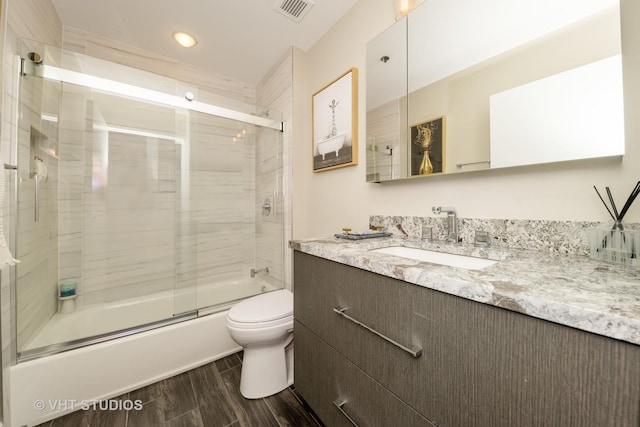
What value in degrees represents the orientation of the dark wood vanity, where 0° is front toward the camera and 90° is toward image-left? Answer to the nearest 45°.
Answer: approximately 45°

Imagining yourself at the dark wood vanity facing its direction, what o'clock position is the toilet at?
The toilet is roughly at 2 o'clock from the dark wood vanity.

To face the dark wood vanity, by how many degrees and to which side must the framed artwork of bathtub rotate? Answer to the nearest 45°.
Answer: approximately 45° to its left

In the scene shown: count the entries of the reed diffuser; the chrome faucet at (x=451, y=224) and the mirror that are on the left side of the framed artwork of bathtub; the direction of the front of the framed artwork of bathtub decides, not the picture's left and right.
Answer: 3

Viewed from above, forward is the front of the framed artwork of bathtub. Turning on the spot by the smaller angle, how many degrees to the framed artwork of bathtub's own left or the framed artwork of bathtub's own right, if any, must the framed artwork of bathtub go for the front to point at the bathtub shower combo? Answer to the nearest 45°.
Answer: approximately 45° to the framed artwork of bathtub's own right

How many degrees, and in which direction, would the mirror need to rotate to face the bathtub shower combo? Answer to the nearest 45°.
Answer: approximately 45° to its right

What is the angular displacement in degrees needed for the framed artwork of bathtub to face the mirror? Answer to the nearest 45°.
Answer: approximately 90° to its left
